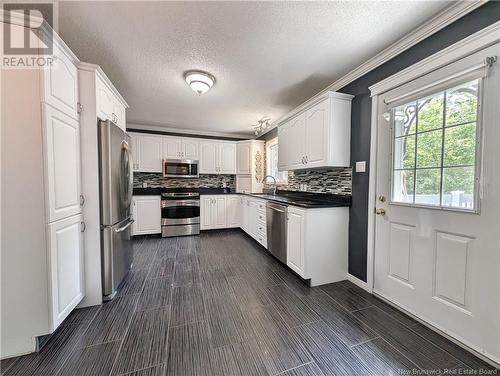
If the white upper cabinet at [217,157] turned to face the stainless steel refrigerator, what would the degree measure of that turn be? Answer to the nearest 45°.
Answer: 0° — it already faces it

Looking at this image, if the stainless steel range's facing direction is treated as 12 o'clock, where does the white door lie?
The white door is roughly at 11 o'clock from the stainless steel range.

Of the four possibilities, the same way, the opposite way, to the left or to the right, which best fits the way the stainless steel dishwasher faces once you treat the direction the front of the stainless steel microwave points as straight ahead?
to the right

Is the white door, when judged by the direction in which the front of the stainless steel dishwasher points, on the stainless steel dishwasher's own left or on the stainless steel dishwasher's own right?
on the stainless steel dishwasher's own left

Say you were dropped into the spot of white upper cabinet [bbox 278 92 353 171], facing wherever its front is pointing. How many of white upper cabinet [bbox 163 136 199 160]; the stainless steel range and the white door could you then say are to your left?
1

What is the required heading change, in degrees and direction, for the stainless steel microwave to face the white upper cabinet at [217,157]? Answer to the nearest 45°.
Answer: approximately 90° to its left

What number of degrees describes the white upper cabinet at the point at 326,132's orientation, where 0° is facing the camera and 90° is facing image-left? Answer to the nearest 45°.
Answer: approximately 45°

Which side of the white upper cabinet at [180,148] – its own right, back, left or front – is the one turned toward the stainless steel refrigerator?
front

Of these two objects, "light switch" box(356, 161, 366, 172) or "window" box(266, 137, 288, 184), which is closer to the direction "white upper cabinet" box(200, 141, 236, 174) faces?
the light switch

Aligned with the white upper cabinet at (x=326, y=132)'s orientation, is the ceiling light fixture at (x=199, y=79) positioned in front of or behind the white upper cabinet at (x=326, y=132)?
in front

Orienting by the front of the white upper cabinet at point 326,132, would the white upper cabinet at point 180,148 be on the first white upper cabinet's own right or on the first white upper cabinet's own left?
on the first white upper cabinet's own right

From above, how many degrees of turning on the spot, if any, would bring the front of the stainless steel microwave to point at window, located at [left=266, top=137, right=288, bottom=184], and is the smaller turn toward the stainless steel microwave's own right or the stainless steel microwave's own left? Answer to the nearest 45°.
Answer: approximately 90° to the stainless steel microwave's own left

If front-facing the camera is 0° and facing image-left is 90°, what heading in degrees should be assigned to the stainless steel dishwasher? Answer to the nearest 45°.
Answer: approximately 45°
